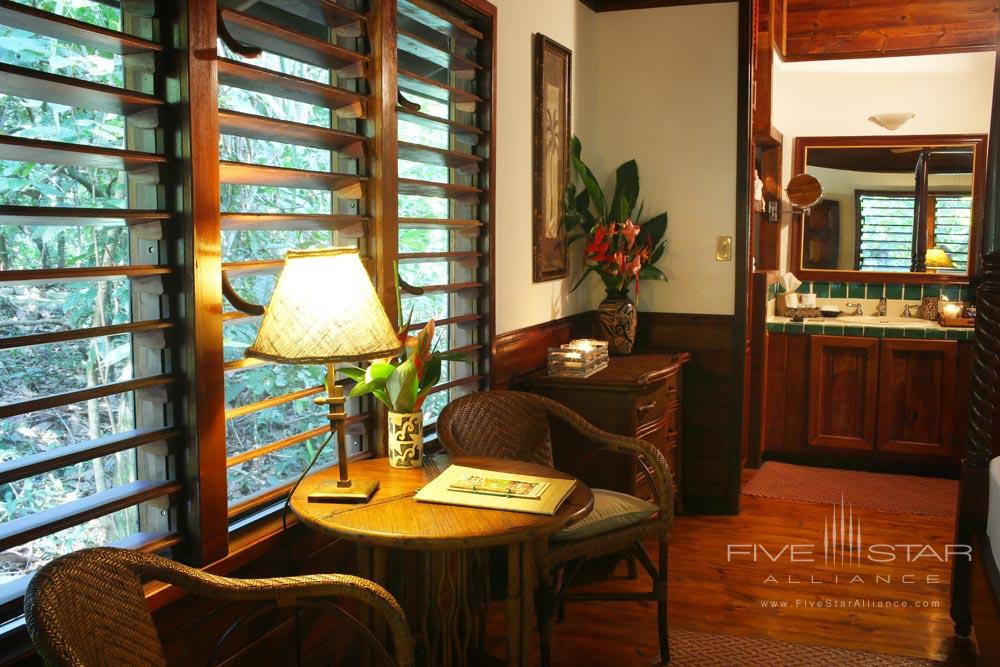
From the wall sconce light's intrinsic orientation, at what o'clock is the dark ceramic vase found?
The dark ceramic vase is roughly at 1 o'clock from the wall sconce light.

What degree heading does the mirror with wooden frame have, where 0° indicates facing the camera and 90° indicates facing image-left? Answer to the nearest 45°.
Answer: approximately 0°
